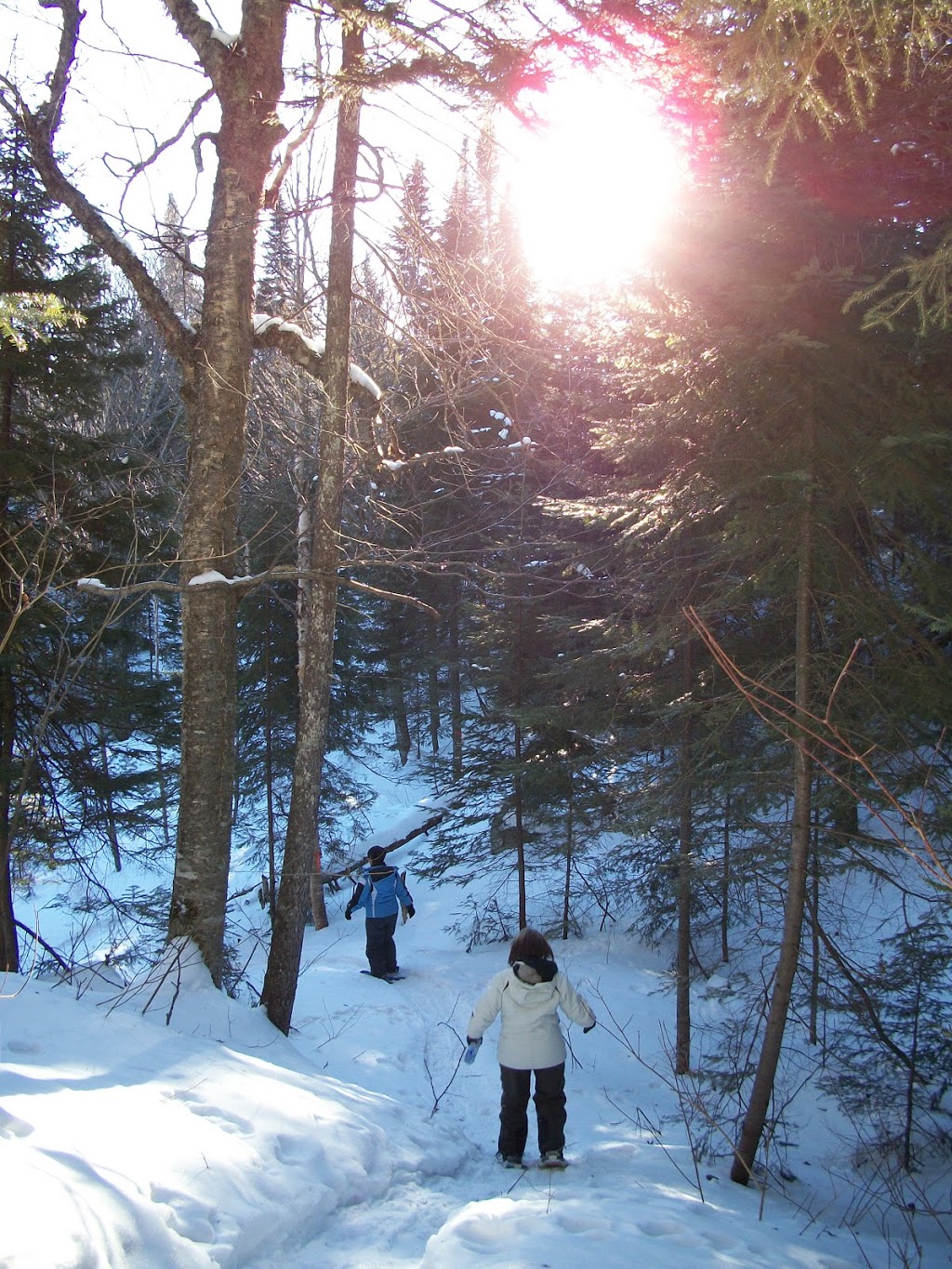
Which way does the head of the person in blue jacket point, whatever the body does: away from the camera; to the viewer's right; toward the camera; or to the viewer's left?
away from the camera

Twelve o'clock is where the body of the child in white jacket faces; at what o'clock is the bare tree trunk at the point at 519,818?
The bare tree trunk is roughly at 12 o'clock from the child in white jacket.

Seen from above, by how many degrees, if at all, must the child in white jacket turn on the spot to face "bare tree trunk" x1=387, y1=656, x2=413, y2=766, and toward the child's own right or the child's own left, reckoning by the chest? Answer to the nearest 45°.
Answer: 0° — they already face it

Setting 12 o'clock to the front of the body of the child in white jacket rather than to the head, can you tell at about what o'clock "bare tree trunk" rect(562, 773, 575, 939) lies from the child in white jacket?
The bare tree trunk is roughly at 12 o'clock from the child in white jacket.

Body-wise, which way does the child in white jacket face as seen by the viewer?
away from the camera

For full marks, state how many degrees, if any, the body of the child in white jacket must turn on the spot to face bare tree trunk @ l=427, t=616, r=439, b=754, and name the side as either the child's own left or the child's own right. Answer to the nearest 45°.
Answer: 0° — they already face it

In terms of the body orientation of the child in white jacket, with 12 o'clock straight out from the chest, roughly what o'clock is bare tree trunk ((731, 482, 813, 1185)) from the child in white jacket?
The bare tree trunk is roughly at 3 o'clock from the child in white jacket.
